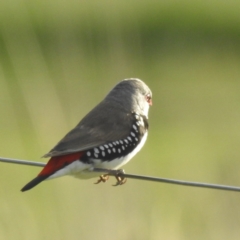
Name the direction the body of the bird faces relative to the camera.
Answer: to the viewer's right
